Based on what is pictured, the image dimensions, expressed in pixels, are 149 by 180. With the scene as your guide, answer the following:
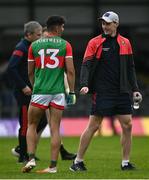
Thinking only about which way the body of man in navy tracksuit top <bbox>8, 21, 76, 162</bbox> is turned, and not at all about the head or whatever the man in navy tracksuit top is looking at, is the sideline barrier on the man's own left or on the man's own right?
on the man's own left

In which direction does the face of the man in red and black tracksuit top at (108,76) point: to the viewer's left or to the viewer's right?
to the viewer's left

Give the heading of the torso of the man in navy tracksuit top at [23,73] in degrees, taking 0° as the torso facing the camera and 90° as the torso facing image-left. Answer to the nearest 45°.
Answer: approximately 270°

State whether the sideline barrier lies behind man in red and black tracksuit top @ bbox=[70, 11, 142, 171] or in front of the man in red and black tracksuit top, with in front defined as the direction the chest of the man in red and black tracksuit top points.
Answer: behind

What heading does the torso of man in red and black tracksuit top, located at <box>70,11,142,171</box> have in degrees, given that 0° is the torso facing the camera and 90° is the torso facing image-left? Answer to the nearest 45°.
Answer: approximately 0°

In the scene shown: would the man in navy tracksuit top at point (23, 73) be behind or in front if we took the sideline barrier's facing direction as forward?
in front

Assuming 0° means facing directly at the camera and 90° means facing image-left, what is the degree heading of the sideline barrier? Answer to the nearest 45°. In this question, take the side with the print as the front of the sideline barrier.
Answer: approximately 0°

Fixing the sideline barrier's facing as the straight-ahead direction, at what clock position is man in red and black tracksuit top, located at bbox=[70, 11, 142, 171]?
The man in red and black tracksuit top is roughly at 12 o'clock from the sideline barrier.
